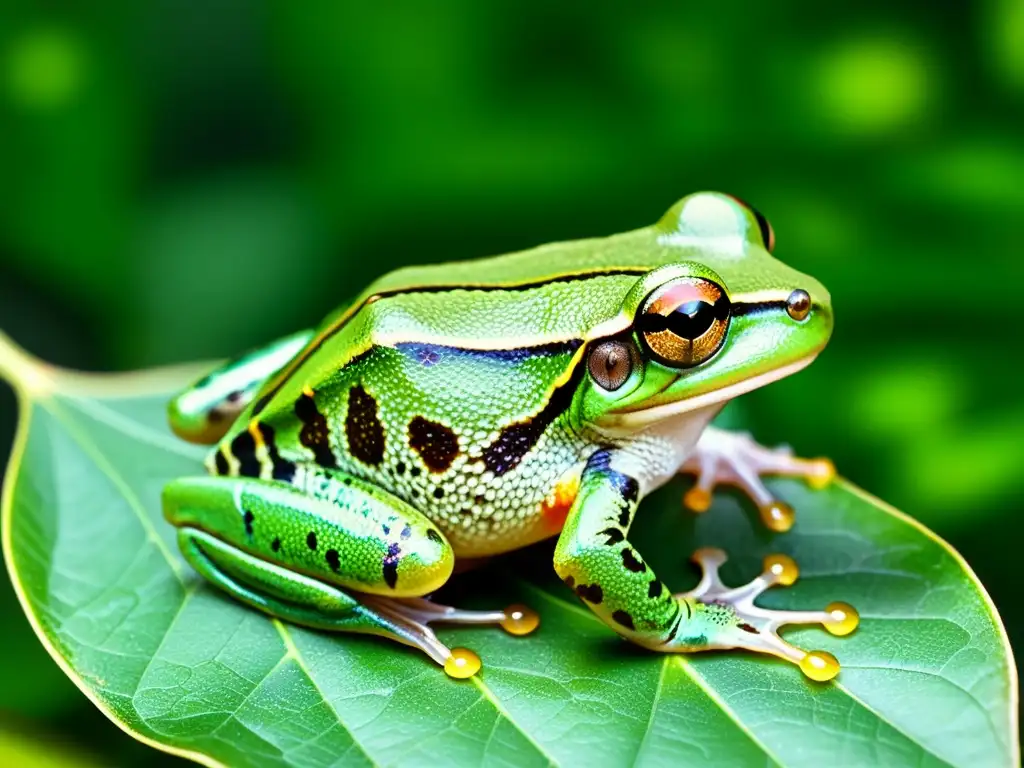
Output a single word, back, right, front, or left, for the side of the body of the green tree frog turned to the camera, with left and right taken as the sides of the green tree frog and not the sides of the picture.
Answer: right
